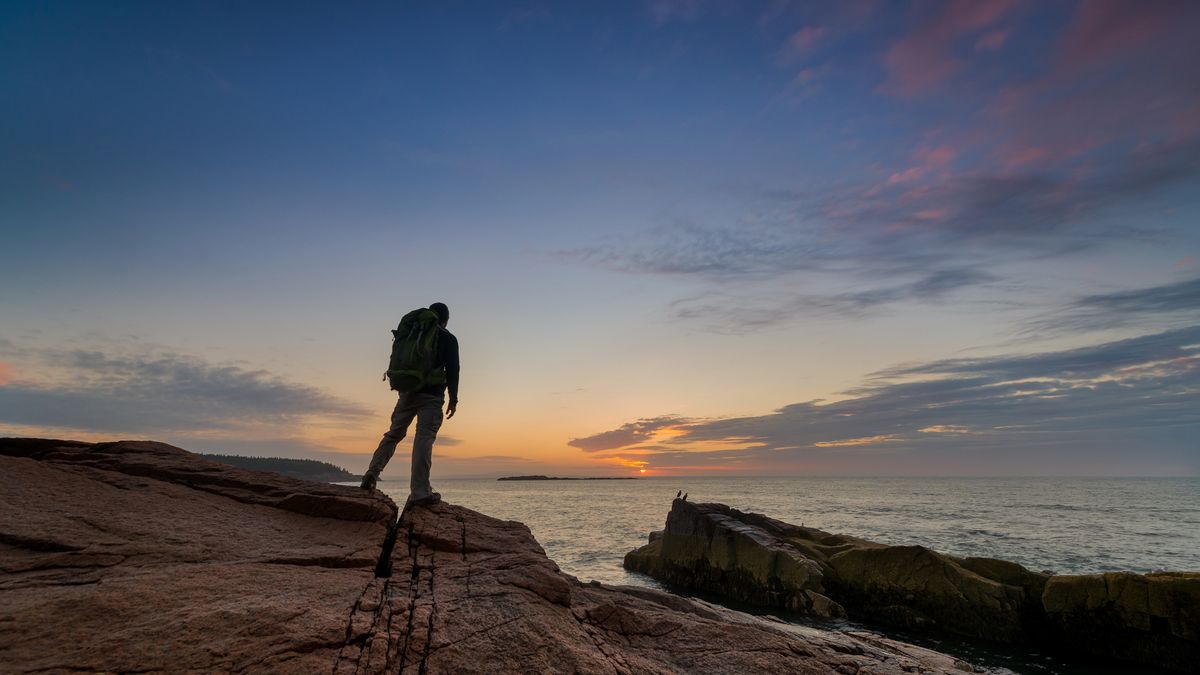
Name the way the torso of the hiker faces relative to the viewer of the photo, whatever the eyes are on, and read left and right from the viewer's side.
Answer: facing away from the viewer and to the right of the viewer
